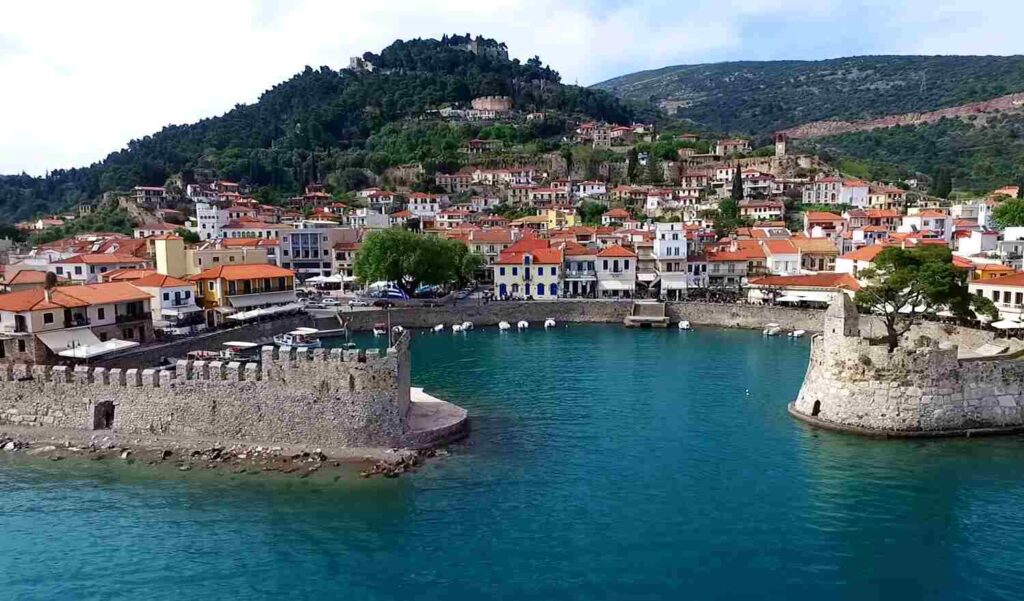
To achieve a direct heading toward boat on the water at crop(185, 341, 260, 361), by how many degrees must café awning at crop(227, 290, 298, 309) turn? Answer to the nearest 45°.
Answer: approximately 45° to its right

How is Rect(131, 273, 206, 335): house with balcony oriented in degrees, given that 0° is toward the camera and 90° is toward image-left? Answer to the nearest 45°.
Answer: approximately 315°

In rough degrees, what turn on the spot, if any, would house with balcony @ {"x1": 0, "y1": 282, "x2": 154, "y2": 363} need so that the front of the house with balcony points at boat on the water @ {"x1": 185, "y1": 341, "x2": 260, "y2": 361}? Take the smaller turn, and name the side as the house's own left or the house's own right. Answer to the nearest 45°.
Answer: approximately 45° to the house's own left

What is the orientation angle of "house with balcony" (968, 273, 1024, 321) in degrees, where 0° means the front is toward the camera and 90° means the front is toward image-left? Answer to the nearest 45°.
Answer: approximately 45°

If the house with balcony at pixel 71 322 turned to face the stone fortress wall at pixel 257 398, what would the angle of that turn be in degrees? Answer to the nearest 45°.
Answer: approximately 45° to its right

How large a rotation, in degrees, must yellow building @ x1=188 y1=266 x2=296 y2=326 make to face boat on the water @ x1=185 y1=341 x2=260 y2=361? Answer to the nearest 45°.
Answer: approximately 45° to its right

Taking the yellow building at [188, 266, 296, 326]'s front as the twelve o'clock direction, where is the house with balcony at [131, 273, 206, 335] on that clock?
The house with balcony is roughly at 3 o'clock from the yellow building.
